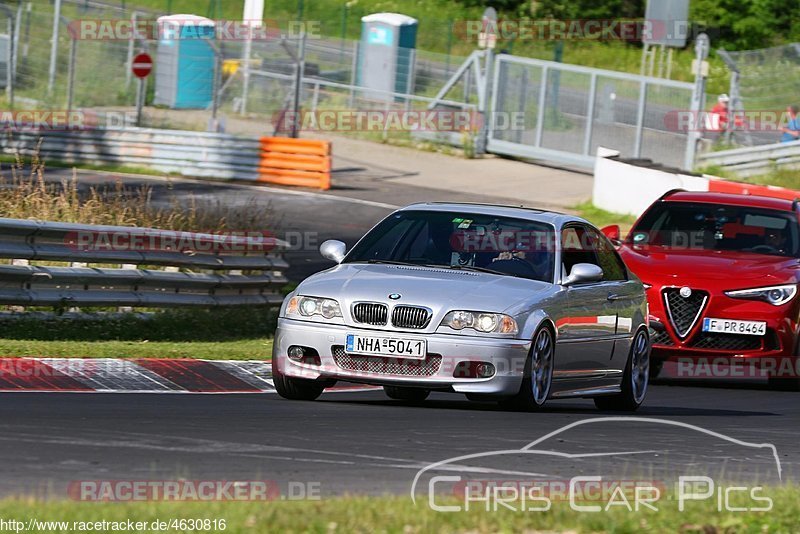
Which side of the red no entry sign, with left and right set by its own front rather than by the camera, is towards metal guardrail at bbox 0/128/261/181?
front

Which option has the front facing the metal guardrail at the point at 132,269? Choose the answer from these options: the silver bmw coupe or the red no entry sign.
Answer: the red no entry sign

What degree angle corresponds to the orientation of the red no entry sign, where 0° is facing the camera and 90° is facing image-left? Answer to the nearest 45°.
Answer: approximately 0°

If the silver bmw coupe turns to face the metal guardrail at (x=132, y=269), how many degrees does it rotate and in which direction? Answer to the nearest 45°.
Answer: approximately 90° to its right

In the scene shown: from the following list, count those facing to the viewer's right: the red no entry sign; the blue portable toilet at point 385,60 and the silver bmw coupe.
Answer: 0

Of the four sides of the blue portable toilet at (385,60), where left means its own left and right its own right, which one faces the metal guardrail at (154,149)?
front

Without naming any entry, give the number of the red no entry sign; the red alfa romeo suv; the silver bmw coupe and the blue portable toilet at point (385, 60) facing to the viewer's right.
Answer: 0

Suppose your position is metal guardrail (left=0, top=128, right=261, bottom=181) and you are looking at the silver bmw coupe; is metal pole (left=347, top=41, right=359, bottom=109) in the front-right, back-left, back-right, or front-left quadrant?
back-left

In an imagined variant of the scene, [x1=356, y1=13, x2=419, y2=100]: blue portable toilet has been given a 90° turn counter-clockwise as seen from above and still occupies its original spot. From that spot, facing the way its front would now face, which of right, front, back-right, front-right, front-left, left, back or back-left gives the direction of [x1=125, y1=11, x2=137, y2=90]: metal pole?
back-right

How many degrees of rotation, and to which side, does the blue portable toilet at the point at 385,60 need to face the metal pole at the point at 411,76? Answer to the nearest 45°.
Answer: approximately 90° to its left

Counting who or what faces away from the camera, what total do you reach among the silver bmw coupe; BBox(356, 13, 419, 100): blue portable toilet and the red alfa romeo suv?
0

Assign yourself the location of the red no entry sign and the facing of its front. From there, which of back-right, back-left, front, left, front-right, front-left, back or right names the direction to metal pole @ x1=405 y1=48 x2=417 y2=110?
back-left

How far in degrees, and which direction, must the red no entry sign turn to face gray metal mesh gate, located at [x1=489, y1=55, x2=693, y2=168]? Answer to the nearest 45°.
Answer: approximately 90° to its left

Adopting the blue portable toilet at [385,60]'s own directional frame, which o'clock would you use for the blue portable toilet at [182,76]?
the blue portable toilet at [182,76] is roughly at 2 o'clock from the blue portable toilet at [385,60].

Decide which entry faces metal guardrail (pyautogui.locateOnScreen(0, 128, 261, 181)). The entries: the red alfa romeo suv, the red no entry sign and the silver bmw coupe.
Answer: the red no entry sign

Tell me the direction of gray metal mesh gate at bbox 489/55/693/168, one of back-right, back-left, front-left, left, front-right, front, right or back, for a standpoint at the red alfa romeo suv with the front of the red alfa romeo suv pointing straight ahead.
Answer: back-right

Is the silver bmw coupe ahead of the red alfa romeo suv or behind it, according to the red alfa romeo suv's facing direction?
ahead

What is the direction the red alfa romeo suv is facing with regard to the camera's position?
facing the viewer and to the left of the viewer

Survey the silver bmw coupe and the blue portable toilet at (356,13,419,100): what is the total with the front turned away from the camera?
0

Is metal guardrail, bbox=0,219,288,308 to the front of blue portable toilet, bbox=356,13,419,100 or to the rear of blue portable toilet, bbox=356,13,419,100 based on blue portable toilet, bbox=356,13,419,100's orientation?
to the front
